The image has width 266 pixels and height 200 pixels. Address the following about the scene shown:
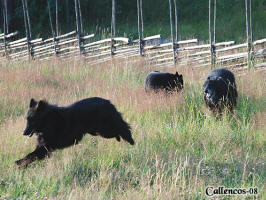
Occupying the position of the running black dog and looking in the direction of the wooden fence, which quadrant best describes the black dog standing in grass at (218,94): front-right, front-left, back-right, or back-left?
front-right

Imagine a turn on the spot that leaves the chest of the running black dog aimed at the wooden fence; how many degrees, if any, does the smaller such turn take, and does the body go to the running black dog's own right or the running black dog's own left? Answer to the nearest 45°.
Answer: approximately 135° to the running black dog's own right

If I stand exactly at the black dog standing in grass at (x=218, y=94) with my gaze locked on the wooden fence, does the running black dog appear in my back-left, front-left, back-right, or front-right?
back-left

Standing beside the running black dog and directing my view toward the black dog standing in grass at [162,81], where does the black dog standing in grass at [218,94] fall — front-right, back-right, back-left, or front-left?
front-right

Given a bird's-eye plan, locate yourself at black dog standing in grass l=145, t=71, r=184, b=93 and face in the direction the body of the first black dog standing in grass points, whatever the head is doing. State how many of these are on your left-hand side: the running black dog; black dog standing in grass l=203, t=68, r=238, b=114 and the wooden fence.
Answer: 1

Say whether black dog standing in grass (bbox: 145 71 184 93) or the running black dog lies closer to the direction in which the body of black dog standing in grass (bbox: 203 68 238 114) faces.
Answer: the running black dog

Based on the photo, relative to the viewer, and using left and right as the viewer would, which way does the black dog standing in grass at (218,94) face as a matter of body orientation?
facing the viewer and to the left of the viewer

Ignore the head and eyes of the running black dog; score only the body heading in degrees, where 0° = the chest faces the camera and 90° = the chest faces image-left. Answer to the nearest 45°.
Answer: approximately 90°

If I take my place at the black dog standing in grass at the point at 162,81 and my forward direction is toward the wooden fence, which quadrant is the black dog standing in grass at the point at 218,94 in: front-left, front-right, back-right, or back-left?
back-right

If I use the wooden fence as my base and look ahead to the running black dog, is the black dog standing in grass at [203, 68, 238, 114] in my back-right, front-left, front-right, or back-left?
front-left
